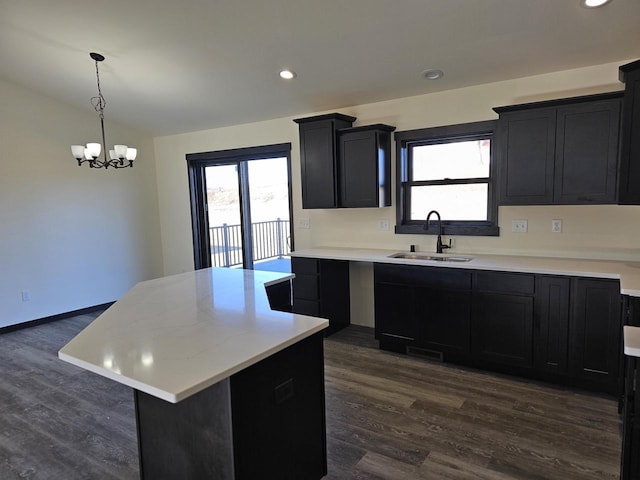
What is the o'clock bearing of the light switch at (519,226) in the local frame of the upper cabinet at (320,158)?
The light switch is roughly at 8 o'clock from the upper cabinet.

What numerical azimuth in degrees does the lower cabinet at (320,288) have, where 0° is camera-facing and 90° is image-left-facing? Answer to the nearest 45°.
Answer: approximately 45°

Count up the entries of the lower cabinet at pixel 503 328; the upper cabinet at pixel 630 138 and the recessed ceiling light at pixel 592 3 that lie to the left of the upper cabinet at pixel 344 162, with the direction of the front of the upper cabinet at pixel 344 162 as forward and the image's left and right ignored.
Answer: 3

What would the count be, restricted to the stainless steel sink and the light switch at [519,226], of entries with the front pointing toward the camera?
2

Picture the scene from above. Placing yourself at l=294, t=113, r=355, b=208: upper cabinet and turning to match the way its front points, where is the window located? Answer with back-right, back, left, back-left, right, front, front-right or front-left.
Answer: back-left

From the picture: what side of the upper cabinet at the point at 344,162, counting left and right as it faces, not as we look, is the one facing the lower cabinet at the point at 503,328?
left

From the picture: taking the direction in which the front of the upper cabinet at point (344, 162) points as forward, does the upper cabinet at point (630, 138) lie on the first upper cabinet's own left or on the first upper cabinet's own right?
on the first upper cabinet's own left

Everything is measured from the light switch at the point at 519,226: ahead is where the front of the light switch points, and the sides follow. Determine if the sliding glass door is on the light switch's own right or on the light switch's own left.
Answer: on the light switch's own right

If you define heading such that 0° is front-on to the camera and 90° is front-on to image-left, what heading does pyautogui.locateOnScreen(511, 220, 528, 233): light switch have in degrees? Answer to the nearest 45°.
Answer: approximately 0°
